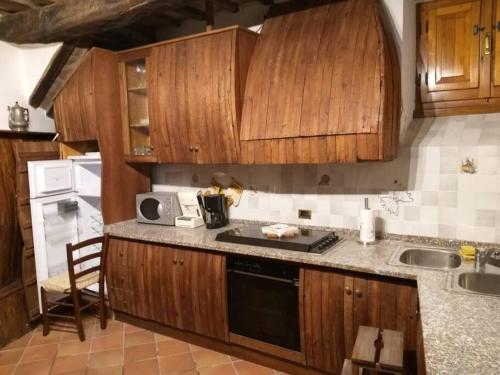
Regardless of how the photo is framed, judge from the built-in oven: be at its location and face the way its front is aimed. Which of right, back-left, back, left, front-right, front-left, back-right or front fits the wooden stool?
left

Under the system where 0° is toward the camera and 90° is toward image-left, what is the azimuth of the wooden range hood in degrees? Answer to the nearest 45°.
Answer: approximately 45°

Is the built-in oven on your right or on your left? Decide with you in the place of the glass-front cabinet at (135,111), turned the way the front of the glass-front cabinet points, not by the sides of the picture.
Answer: on your left

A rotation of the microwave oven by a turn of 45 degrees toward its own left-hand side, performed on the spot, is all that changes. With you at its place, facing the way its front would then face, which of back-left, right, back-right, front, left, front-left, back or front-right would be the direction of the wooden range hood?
front

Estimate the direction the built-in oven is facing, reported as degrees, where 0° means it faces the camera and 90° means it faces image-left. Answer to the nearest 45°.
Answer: approximately 45°

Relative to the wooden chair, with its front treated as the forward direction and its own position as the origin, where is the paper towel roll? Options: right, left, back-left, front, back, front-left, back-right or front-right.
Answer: back

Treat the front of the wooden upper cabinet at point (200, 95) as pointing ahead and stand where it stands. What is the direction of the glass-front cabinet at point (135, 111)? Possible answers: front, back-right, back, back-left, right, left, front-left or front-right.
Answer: right

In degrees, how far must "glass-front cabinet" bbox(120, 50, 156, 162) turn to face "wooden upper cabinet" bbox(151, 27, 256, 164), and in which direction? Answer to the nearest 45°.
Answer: approximately 90° to its left

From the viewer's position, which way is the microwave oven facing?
facing the viewer

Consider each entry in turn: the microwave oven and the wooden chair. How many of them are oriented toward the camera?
1

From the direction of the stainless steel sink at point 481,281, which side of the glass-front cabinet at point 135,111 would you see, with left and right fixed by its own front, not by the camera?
left

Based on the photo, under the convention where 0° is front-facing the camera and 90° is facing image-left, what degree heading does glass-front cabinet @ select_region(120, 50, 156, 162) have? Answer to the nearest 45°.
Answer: approximately 45°

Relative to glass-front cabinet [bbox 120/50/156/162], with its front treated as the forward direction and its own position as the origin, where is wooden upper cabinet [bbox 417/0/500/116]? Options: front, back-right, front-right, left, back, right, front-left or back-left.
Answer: left

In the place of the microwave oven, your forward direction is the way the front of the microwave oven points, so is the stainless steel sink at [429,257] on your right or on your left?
on your left

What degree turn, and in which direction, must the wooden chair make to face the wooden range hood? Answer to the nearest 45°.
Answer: approximately 180°

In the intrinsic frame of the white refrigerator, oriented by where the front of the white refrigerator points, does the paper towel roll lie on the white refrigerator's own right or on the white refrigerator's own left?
on the white refrigerator's own left
